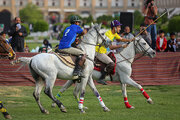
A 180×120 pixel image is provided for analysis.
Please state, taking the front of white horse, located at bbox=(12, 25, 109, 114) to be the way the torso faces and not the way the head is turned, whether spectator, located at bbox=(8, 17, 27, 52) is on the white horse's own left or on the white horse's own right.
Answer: on the white horse's own left

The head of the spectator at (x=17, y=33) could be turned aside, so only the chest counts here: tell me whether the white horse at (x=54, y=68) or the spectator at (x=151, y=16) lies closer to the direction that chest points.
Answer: the white horse

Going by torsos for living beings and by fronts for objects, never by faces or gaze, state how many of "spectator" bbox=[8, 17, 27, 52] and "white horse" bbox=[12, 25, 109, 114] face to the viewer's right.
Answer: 1

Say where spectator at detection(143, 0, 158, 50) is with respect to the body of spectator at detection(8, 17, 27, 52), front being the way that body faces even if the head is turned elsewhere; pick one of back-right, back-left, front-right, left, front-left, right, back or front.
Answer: left

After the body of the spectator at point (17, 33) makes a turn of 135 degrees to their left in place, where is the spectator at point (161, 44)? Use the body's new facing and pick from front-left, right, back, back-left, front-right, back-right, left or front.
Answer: front-right

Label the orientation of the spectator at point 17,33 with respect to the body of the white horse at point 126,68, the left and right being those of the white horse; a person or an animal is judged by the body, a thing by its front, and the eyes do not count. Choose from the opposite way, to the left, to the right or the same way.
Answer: to the right

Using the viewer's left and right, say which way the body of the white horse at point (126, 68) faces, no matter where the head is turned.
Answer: facing to the right of the viewer

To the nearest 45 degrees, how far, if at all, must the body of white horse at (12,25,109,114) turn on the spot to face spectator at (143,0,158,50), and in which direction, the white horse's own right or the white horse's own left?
approximately 45° to the white horse's own left

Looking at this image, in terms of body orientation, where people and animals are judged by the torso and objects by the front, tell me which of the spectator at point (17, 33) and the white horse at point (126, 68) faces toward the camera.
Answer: the spectator

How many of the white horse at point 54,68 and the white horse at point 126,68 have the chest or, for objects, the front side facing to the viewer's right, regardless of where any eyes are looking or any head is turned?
2

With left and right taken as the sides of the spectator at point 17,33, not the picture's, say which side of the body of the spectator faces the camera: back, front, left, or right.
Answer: front

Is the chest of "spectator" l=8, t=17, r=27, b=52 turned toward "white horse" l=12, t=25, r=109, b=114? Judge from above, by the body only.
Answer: yes

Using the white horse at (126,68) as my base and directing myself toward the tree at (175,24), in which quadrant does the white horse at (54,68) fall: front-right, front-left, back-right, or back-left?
back-left

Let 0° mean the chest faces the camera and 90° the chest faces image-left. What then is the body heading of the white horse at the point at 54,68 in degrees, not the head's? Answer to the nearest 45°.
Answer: approximately 270°

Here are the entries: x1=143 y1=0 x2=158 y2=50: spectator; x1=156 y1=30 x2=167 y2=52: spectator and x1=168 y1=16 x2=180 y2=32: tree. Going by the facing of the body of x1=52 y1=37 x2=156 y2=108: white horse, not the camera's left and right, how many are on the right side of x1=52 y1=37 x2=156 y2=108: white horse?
0

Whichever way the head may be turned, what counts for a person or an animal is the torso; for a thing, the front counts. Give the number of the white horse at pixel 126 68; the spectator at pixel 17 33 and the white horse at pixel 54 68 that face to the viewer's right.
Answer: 2

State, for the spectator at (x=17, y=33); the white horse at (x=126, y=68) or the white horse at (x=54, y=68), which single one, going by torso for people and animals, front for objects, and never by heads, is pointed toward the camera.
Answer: the spectator

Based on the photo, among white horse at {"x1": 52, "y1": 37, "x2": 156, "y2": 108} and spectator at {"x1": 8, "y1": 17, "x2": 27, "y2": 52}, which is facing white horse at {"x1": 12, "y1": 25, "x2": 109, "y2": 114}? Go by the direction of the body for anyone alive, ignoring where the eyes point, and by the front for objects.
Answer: the spectator

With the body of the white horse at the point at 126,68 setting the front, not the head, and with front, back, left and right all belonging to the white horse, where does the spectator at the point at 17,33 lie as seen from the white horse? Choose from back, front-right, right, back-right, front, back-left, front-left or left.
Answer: back-left

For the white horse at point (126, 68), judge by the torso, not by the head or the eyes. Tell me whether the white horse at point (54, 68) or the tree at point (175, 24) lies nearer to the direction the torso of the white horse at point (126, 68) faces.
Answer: the tree
